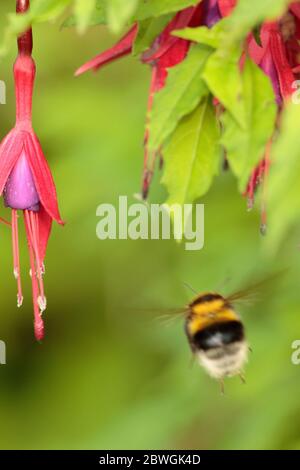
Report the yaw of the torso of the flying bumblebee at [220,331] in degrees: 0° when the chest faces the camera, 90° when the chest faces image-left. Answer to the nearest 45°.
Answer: approximately 180°
